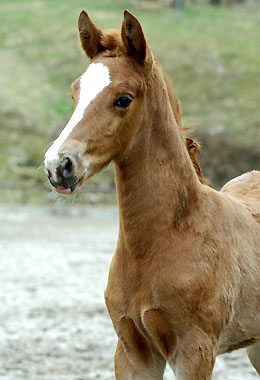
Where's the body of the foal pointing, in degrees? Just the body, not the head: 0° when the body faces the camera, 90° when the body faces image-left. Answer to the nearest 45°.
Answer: approximately 45°
